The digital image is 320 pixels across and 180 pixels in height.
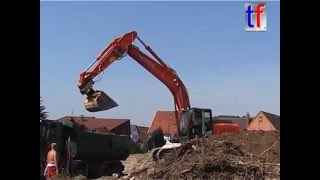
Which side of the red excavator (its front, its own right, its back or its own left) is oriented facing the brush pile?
left

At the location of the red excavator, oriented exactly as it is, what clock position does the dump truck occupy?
The dump truck is roughly at 11 o'clock from the red excavator.

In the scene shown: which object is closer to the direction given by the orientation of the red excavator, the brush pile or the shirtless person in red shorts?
the shirtless person in red shorts

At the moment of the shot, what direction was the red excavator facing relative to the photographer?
facing to the left of the viewer

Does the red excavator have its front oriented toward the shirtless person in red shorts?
no

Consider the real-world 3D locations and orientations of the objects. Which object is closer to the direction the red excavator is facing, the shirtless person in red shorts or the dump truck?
the dump truck

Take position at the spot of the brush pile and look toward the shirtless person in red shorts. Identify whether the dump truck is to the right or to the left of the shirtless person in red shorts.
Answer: right
